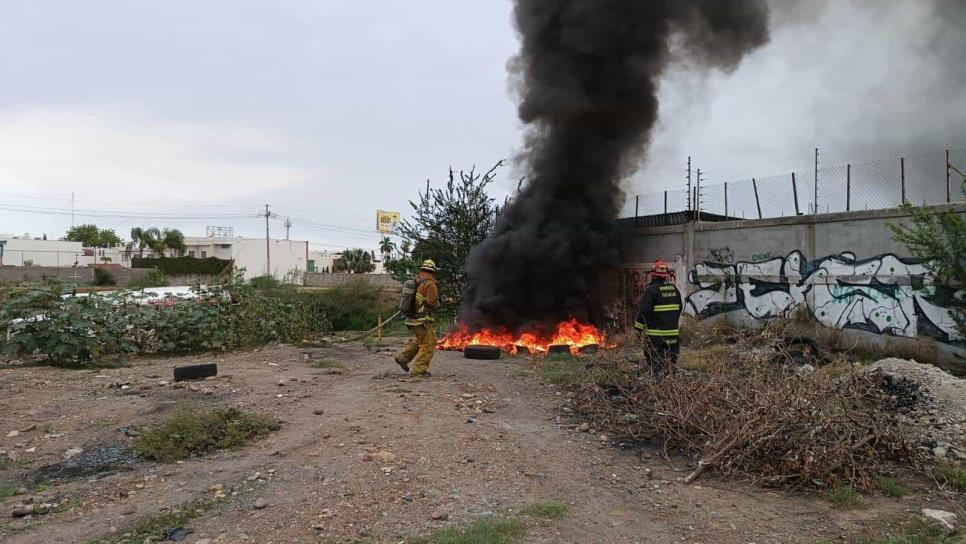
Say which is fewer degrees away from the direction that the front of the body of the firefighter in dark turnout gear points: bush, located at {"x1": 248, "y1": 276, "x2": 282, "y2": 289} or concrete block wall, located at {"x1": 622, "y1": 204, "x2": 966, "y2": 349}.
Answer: the bush

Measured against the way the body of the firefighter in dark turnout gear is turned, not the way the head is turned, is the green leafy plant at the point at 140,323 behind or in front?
in front

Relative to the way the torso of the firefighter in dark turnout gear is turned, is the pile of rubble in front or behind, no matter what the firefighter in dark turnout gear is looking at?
behind

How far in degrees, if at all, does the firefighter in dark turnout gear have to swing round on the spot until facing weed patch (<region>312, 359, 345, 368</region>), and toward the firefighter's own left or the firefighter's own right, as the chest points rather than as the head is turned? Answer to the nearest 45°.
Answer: approximately 45° to the firefighter's own left

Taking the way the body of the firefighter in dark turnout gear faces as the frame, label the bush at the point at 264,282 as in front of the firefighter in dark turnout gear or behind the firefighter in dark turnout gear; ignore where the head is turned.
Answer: in front

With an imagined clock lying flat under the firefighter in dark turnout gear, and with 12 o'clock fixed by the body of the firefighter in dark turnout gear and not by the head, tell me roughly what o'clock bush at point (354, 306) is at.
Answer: The bush is roughly at 12 o'clock from the firefighter in dark turnout gear.

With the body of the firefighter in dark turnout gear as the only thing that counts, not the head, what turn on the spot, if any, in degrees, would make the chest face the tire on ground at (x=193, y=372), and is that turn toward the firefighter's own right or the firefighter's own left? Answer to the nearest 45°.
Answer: approximately 45° to the firefighter's own left

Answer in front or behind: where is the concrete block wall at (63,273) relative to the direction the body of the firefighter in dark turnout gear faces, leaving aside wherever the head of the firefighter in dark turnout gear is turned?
in front
